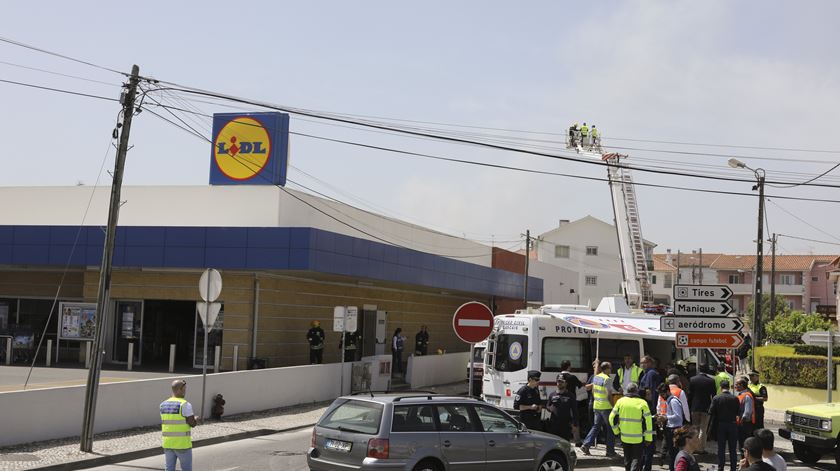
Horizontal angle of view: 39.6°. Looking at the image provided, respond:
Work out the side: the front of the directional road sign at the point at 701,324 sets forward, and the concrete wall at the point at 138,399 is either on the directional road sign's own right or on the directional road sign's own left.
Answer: on the directional road sign's own right

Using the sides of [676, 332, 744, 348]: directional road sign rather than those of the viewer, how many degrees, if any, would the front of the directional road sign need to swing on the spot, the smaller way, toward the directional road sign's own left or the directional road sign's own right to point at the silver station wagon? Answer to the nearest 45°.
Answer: approximately 45° to the directional road sign's own right

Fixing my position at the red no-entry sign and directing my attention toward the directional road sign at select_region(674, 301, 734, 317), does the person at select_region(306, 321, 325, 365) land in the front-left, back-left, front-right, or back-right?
back-left

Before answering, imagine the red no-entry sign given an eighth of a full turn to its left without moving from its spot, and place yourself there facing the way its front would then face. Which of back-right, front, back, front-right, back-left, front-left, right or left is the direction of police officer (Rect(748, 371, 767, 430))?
front-left

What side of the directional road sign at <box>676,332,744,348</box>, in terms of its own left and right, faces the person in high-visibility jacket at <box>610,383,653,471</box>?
front

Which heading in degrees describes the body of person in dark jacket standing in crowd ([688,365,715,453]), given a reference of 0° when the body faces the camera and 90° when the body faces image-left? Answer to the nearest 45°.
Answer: approximately 180°

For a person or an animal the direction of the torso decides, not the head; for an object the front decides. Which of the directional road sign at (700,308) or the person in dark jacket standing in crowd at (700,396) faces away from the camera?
the person in dark jacket standing in crowd

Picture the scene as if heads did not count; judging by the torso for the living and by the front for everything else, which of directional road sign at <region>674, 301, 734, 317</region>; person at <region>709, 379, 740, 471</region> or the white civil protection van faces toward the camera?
the directional road sign

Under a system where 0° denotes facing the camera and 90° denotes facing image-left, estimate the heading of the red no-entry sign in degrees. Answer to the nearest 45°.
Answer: approximately 0°

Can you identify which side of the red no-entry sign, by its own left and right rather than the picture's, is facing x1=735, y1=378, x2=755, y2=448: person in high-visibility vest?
left

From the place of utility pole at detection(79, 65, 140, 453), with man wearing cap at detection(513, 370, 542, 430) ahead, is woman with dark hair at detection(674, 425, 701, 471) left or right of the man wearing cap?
right
